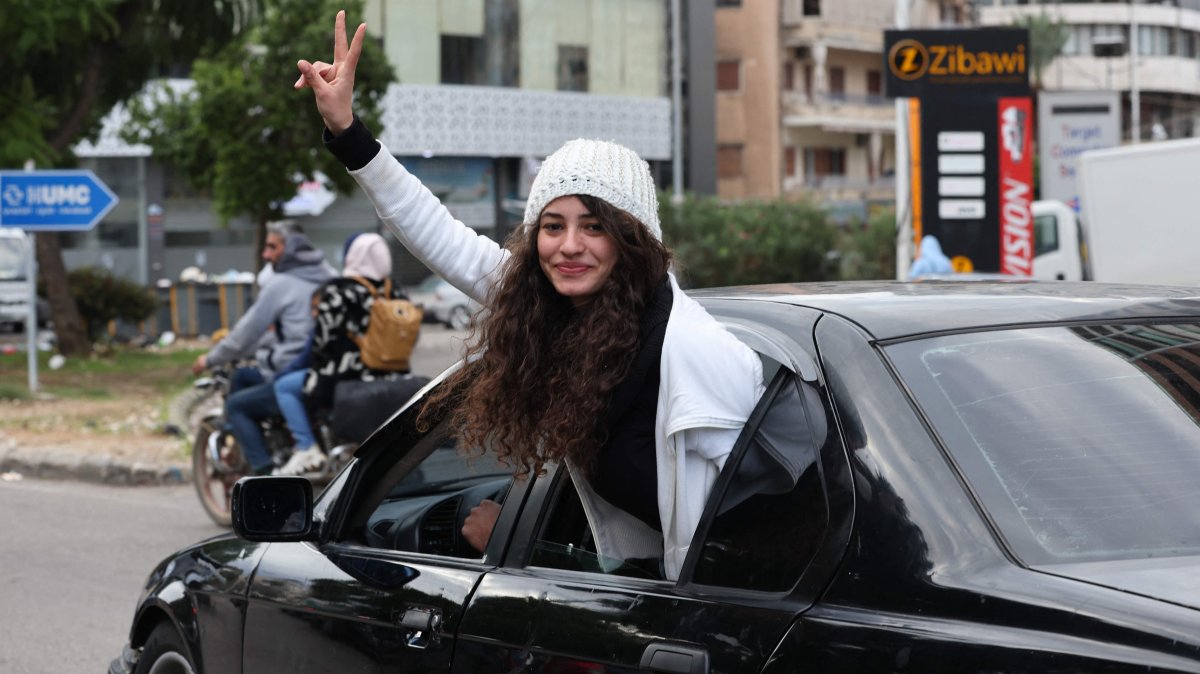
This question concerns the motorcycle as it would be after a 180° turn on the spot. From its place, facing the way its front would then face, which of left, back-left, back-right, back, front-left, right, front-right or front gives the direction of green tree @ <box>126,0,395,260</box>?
front-left

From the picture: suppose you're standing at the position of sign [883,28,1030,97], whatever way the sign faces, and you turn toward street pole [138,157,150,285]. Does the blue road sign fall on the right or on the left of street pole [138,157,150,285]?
left

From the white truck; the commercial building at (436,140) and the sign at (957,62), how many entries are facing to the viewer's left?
1

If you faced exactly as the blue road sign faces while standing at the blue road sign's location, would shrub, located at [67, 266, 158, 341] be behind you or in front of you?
behind

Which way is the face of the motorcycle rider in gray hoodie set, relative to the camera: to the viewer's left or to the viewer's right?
to the viewer's left

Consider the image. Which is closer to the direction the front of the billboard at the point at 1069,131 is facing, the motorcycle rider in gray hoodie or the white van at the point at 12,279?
the motorcycle rider in gray hoodie

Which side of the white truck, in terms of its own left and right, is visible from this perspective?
left

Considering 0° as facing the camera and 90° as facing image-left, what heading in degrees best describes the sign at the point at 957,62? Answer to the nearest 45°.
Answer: approximately 0°

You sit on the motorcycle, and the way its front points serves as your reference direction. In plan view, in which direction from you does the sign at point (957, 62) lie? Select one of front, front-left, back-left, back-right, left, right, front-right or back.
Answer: back

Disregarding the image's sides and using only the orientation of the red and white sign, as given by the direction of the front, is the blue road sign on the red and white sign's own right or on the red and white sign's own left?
on the red and white sign's own right

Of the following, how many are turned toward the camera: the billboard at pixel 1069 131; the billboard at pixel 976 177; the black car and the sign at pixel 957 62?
3
